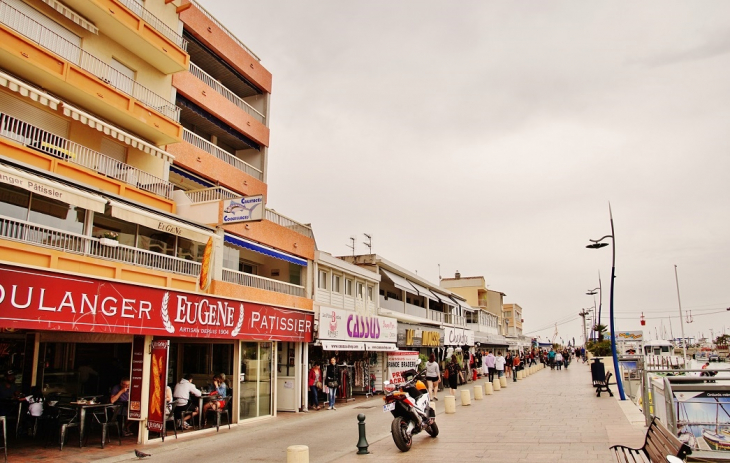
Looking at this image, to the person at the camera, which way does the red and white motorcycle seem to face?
facing away from the viewer and to the right of the viewer

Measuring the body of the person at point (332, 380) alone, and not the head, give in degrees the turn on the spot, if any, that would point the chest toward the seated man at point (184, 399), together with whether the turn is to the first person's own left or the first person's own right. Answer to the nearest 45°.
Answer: approximately 45° to the first person's own right

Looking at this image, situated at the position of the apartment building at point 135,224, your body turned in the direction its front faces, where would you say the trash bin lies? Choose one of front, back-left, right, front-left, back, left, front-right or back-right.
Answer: front-left

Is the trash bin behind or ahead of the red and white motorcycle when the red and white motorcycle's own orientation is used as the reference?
ahead

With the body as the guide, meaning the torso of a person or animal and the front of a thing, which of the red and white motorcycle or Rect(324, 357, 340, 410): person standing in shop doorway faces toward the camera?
the person standing in shop doorway

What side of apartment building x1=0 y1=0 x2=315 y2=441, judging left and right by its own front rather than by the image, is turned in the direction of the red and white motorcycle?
front

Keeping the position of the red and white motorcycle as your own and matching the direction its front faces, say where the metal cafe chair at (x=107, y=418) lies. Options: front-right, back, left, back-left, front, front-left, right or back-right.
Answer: back-left

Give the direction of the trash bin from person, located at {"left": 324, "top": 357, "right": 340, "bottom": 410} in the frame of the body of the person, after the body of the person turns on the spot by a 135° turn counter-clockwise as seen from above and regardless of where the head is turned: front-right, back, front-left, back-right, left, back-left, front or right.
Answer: front-right

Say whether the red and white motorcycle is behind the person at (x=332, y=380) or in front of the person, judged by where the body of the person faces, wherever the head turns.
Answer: in front

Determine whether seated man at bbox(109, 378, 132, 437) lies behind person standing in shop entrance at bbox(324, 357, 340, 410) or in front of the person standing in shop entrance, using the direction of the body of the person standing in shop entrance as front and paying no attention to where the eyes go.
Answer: in front

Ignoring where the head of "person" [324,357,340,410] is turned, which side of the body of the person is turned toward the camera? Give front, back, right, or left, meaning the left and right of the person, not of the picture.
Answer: front
